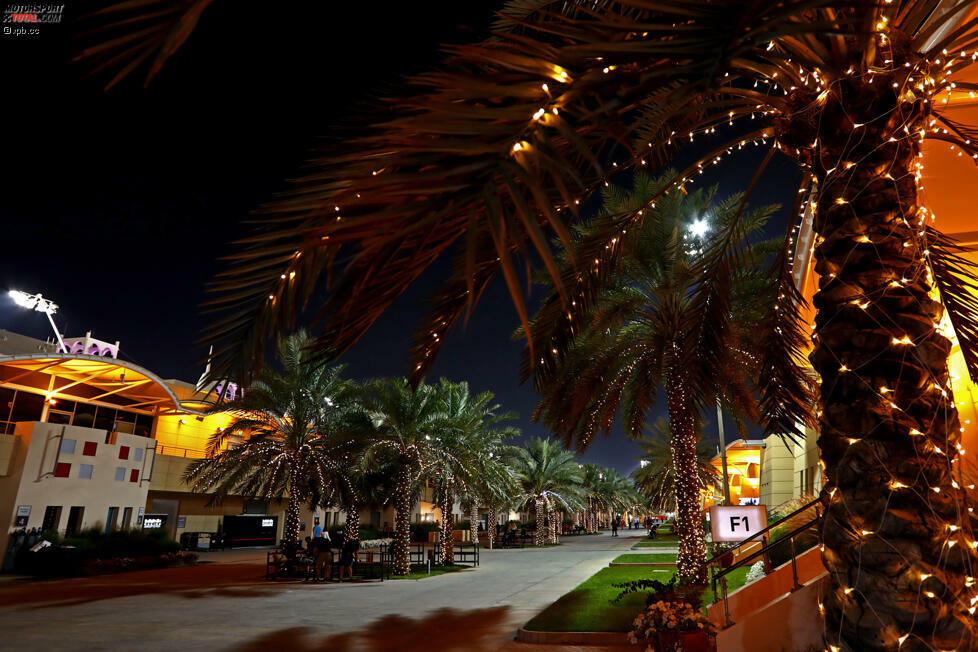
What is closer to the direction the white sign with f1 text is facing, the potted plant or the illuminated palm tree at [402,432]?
the potted plant

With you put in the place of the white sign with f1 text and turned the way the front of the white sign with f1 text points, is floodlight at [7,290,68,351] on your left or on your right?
on your right

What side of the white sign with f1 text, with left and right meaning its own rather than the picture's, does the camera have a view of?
front

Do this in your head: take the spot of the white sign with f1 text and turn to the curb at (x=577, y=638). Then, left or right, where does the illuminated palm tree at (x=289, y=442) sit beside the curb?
right

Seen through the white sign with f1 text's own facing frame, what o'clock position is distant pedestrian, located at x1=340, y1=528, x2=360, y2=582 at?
The distant pedestrian is roughly at 4 o'clock from the white sign with f1 text.

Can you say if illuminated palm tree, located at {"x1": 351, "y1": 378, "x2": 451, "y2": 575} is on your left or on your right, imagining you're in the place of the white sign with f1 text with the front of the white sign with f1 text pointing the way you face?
on your right

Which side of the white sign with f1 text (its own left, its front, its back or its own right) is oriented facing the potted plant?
front

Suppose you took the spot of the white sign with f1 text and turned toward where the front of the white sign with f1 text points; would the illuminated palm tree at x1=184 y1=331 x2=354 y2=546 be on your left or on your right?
on your right
